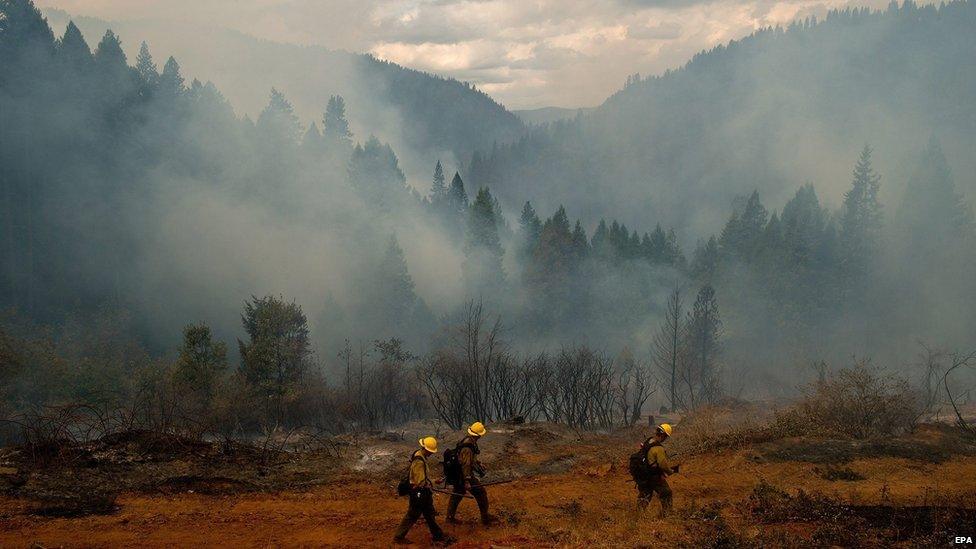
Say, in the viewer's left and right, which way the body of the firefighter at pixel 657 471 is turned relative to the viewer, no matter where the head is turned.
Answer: facing to the right of the viewer

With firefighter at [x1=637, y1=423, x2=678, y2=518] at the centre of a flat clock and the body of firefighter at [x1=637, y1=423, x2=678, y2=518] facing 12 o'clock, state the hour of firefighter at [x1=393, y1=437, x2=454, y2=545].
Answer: firefighter at [x1=393, y1=437, x2=454, y2=545] is roughly at 5 o'clock from firefighter at [x1=637, y1=423, x2=678, y2=518].

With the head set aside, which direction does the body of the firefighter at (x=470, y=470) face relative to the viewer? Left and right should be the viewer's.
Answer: facing to the right of the viewer

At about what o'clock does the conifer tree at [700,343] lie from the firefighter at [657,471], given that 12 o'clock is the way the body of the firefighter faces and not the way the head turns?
The conifer tree is roughly at 9 o'clock from the firefighter.

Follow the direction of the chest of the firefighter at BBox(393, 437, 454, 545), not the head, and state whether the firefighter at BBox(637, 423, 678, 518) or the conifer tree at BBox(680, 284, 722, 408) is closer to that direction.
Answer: the firefighter

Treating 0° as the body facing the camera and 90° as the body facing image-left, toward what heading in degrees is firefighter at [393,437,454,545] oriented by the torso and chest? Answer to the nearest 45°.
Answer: approximately 270°

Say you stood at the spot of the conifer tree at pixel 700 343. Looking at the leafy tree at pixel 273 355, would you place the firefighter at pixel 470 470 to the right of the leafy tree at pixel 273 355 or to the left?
left

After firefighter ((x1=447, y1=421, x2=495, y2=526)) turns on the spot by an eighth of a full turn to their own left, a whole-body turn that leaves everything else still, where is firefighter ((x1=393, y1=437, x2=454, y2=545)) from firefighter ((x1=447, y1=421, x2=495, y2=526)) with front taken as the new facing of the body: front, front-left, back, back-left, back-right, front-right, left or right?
back

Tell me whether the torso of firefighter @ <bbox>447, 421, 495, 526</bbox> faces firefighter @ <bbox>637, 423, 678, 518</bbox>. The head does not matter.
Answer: yes
